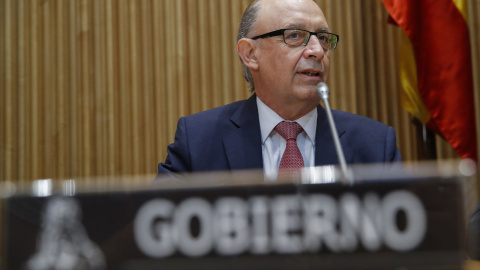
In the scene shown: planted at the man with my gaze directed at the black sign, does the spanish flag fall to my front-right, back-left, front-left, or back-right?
back-left

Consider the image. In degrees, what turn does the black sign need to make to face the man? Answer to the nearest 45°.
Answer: approximately 180°

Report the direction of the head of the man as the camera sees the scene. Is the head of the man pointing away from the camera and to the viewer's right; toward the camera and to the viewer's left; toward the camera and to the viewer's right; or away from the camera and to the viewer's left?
toward the camera and to the viewer's right

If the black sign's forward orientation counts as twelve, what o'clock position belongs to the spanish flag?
The spanish flag is roughly at 7 o'clock from the black sign.

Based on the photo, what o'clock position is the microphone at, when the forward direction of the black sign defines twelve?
The microphone is roughly at 7 o'clock from the black sign.

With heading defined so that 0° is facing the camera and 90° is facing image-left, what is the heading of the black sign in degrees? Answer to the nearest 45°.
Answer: approximately 0°
